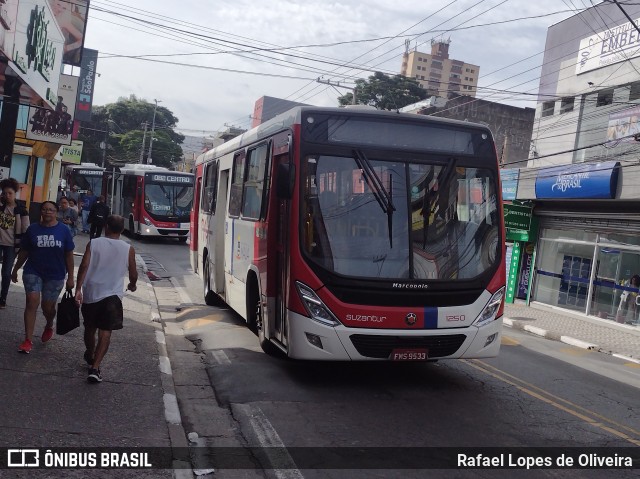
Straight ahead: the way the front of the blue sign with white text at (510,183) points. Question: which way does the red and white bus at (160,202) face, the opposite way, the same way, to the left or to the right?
to the left

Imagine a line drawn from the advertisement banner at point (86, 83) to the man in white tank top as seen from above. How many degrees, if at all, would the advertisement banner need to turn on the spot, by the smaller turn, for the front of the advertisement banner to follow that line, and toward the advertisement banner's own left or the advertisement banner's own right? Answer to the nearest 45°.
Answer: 0° — it already faces them

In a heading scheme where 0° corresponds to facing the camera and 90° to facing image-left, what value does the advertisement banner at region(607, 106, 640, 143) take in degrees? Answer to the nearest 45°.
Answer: approximately 45°

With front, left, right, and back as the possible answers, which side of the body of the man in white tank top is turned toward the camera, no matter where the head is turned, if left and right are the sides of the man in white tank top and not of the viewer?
back

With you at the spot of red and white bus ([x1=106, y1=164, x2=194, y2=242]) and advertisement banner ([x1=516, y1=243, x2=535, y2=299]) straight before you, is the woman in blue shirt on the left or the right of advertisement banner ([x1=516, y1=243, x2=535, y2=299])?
right

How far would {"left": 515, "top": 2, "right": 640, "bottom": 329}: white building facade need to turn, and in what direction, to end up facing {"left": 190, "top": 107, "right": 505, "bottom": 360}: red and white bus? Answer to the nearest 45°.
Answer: approximately 45° to its left

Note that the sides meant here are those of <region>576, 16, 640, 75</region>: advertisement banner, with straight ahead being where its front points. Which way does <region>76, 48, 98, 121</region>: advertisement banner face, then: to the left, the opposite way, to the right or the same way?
to the left

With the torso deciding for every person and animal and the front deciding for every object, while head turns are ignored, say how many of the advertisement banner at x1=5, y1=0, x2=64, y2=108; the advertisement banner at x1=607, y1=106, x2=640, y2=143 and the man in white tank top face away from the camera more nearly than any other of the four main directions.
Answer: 1

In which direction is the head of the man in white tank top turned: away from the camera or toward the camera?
away from the camera

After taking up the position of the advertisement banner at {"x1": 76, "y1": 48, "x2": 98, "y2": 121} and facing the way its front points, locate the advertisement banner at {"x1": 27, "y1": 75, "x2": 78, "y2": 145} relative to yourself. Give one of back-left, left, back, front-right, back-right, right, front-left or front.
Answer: front

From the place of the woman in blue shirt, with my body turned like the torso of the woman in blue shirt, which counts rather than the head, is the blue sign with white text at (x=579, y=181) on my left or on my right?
on my left

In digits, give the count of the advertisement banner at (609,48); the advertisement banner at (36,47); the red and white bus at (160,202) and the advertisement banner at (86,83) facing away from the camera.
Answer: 0

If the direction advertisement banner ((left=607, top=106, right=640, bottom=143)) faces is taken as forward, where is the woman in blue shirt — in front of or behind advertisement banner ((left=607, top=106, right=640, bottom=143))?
in front

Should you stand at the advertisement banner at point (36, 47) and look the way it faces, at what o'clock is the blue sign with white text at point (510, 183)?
The blue sign with white text is roughly at 10 o'clock from the advertisement banner.

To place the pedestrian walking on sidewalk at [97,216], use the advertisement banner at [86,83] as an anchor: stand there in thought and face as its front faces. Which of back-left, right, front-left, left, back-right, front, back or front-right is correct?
front

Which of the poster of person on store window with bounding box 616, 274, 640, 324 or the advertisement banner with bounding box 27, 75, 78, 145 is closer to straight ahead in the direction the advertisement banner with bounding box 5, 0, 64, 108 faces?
the poster of person on store window

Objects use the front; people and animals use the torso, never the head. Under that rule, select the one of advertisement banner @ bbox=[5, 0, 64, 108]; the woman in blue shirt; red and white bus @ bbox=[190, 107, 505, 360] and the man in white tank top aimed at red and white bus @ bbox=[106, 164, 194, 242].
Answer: the man in white tank top

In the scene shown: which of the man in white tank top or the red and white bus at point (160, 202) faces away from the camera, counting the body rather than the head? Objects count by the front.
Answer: the man in white tank top

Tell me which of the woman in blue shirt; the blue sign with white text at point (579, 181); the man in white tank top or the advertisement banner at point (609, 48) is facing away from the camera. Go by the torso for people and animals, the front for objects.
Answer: the man in white tank top
